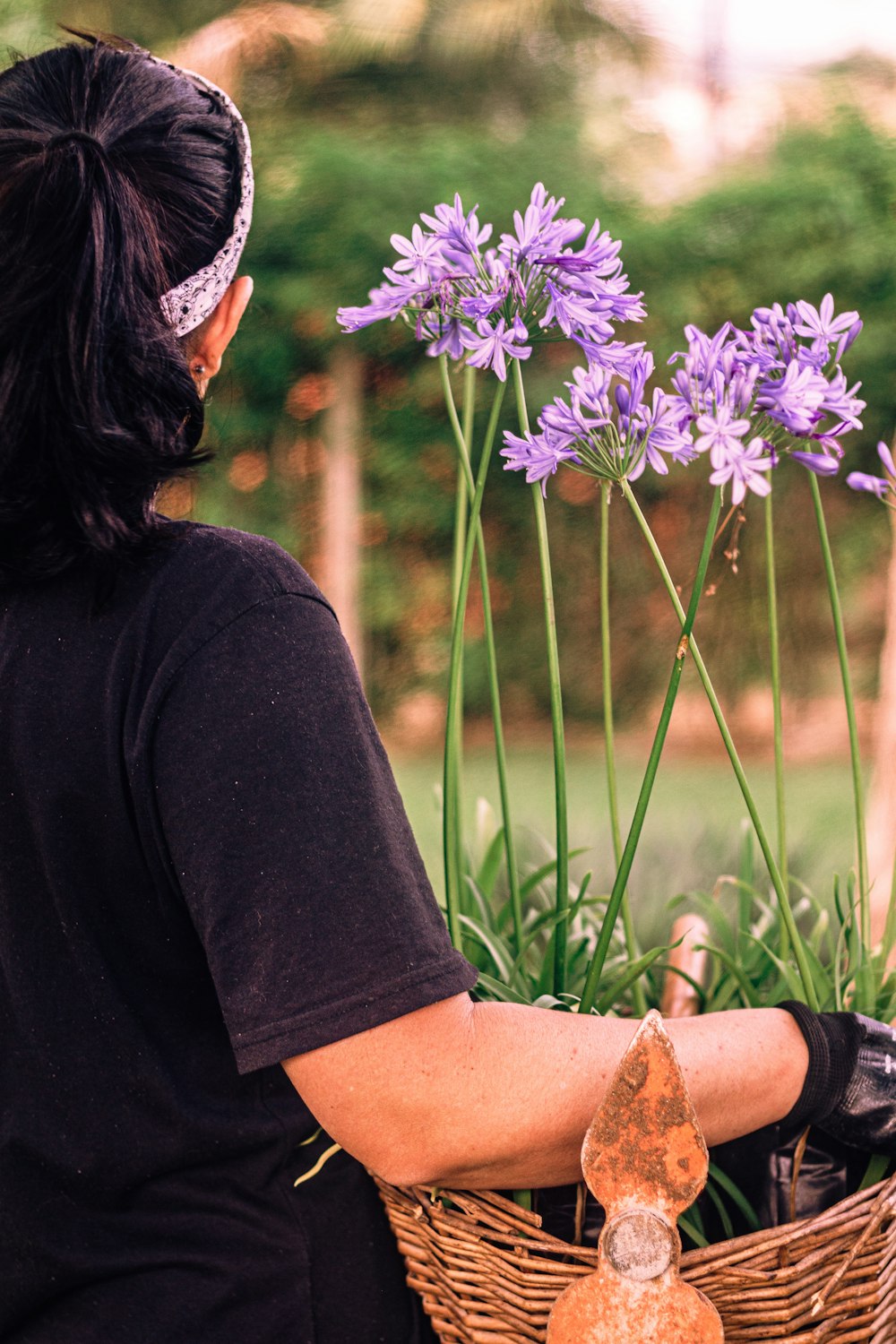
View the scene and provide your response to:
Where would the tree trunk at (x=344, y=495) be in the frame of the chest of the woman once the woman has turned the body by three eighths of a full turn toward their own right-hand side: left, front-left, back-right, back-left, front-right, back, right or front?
back

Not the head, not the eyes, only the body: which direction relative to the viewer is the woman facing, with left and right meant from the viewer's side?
facing away from the viewer and to the right of the viewer

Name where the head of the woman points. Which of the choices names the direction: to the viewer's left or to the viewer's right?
to the viewer's right
